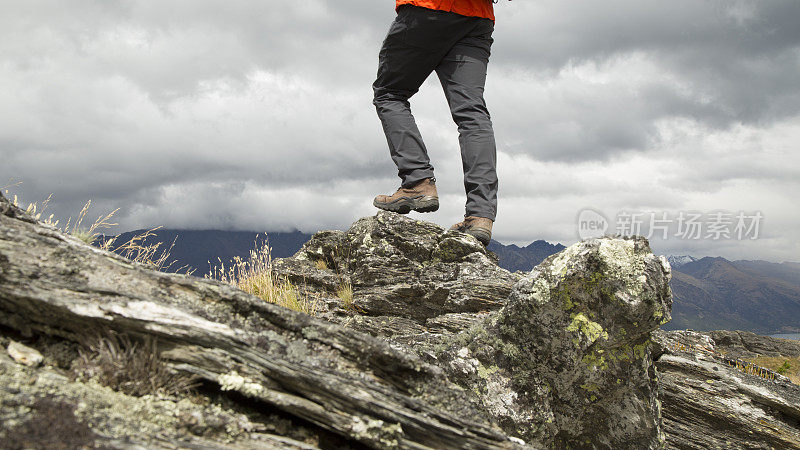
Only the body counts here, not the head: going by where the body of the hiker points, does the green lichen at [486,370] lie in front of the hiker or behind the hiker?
behind

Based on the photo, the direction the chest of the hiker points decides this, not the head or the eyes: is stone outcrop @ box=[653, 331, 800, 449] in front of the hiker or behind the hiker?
behind

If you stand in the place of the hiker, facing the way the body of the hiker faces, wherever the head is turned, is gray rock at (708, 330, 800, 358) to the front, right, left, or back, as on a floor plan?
right

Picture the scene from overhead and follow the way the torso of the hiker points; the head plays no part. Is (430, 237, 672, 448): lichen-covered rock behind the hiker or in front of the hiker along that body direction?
behind

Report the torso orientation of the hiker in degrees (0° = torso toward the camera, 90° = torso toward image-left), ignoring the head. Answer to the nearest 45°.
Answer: approximately 135°

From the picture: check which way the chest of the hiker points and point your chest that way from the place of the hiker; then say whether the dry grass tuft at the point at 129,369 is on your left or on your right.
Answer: on your left
